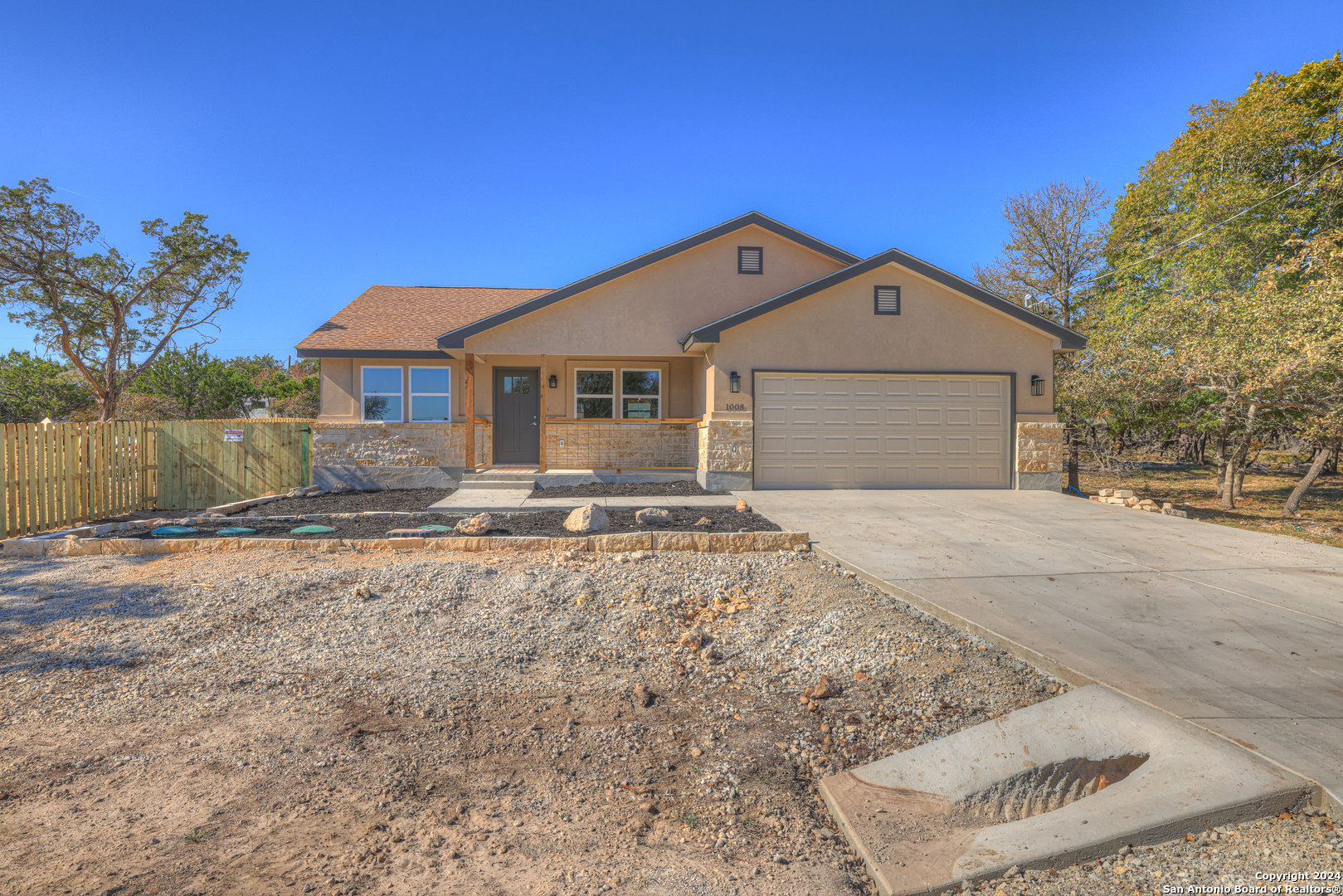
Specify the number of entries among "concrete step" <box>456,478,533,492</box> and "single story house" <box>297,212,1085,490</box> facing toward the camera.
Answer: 2

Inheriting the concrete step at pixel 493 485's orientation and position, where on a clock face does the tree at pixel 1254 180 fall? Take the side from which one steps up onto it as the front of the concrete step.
The tree is roughly at 9 o'clock from the concrete step.

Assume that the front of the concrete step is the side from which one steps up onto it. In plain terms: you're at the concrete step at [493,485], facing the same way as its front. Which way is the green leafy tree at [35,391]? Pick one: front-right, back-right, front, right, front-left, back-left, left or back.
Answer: back-right

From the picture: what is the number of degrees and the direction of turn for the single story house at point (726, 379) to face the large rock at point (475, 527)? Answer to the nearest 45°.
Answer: approximately 45° to its right

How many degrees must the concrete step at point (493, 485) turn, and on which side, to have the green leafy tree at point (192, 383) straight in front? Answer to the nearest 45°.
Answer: approximately 135° to its right

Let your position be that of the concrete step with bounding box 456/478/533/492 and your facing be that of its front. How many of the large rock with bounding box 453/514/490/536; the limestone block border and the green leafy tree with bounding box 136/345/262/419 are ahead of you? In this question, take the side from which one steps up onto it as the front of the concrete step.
2
